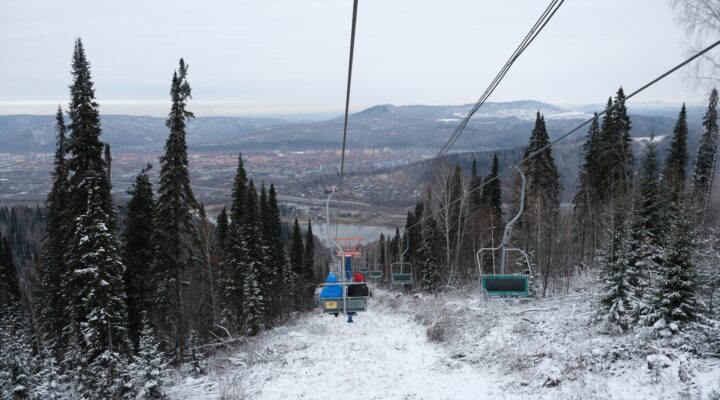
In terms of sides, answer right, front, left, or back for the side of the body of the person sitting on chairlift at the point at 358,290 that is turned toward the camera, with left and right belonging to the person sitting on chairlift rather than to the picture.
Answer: back

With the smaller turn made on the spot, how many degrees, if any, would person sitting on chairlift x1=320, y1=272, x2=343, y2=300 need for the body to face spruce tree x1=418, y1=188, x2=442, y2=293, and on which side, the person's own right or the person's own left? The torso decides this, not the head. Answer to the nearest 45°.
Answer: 0° — they already face it

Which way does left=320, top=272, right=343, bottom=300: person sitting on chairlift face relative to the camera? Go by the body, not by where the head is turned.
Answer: away from the camera

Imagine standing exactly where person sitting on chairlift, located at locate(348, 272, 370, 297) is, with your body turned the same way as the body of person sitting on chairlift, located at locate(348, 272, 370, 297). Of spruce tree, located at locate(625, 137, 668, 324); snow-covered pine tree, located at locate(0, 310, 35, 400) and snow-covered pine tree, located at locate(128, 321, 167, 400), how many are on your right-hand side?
1

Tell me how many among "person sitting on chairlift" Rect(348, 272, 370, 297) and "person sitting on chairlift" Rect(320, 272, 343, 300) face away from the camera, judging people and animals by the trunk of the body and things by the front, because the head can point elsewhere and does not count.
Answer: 2

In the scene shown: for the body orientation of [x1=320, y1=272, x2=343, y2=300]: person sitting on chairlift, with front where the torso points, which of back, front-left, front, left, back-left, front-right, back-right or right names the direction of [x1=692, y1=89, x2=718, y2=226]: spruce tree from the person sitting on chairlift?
front-right

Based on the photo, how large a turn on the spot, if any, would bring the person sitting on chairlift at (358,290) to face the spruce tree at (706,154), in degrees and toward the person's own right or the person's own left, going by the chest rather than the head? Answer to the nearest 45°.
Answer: approximately 45° to the person's own right
